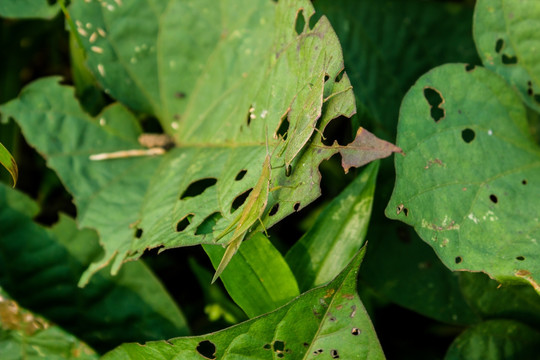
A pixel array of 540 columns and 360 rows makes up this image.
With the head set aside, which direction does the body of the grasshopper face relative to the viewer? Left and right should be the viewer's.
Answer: facing away from the viewer and to the right of the viewer

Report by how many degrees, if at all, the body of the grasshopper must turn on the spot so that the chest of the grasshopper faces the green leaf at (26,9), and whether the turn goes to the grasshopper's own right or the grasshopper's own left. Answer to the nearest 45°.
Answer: approximately 90° to the grasshopper's own left
